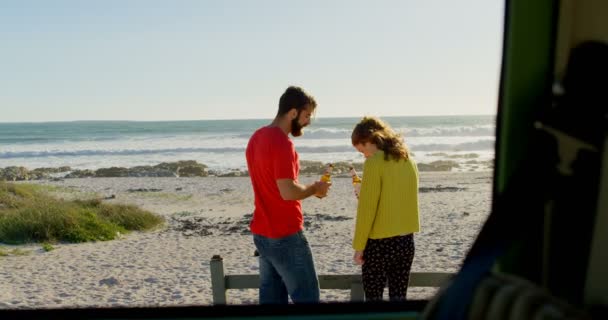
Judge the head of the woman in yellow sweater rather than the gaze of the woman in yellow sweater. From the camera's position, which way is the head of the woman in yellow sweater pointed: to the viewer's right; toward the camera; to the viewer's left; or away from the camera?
to the viewer's left

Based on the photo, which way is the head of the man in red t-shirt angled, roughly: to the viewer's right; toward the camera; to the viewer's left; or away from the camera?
to the viewer's right

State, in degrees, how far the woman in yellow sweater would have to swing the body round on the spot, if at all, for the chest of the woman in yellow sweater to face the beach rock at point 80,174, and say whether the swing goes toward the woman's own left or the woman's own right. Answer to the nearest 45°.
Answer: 0° — they already face it

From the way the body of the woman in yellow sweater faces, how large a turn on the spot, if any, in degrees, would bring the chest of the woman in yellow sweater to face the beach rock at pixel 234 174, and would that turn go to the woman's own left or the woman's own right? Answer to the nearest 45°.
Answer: approximately 45° to the woman's own right

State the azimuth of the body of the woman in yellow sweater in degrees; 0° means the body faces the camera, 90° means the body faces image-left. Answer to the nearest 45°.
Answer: approximately 135°

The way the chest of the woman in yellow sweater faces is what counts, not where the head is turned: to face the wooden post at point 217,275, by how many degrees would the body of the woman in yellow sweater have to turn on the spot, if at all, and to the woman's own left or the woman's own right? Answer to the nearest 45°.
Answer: approximately 45° to the woman's own left

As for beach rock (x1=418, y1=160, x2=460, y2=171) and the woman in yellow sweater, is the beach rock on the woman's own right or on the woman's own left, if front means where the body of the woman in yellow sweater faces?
on the woman's own right

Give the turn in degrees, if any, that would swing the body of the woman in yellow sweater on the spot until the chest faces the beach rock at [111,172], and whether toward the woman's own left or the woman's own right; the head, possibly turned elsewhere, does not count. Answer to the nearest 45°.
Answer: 0° — they already face it

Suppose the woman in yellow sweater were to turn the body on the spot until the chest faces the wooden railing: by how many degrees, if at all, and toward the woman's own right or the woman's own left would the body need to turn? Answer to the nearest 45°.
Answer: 0° — they already face it

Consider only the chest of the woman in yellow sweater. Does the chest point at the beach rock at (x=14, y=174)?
yes
